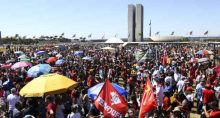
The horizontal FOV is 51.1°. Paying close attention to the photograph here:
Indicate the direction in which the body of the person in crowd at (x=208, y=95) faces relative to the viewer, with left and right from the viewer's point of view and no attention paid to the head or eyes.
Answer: facing away from the viewer

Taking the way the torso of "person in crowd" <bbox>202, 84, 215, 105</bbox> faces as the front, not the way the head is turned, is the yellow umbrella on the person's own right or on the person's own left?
on the person's own left

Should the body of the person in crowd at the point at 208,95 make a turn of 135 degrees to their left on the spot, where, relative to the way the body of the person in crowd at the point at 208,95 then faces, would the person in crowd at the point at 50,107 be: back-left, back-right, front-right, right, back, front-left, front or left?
front
